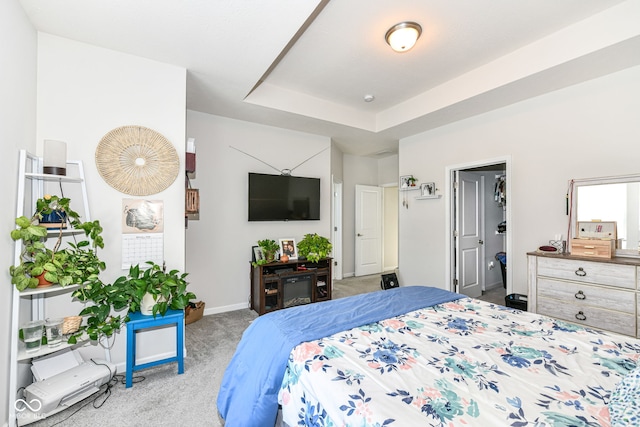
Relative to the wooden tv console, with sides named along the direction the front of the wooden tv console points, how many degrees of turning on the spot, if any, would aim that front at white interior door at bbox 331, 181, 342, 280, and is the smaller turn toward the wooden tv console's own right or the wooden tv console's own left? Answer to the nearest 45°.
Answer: approximately 90° to the wooden tv console's own left

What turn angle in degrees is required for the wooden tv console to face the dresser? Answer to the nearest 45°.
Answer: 0° — it already faces it

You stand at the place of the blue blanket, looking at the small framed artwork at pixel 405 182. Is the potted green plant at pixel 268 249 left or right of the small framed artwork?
left

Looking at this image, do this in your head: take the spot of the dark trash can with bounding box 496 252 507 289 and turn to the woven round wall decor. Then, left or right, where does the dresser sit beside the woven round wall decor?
left

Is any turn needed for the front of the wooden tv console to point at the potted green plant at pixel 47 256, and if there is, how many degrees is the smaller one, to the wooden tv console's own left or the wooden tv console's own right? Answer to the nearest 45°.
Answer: approximately 90° to the wooden tv console's own right

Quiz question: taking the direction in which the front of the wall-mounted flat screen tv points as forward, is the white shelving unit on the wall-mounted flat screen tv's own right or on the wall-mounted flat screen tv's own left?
on the wall-mounted flat screen tv's own right

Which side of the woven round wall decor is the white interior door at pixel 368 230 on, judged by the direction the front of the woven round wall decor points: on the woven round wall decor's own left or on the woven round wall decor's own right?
on the woven round wall decor's own left
